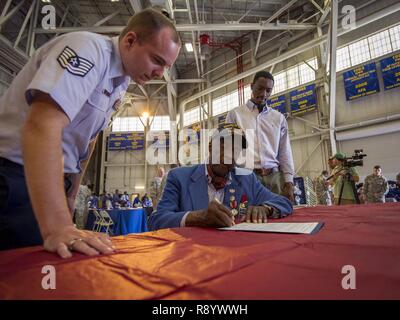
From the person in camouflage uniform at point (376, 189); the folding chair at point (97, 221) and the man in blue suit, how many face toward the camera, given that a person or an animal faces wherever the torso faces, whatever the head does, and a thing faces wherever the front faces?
2

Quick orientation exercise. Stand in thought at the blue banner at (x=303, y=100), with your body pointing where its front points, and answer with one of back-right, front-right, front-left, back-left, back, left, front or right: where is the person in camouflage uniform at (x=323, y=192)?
front-left

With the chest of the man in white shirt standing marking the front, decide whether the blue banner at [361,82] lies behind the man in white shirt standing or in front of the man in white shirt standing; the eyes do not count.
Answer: behind

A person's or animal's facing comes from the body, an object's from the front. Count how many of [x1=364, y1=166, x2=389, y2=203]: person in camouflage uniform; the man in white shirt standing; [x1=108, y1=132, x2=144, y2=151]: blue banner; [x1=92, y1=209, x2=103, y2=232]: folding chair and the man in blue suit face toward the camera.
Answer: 4

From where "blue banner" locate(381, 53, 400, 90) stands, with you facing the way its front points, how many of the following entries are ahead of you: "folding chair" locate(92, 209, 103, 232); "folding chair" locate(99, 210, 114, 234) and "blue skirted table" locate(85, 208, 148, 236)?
3

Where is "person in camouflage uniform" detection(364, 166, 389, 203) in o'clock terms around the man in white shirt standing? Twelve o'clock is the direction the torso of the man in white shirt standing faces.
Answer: The person in camouflage uniform is roughly at 7 o'clock from the man in white shirt standing.
